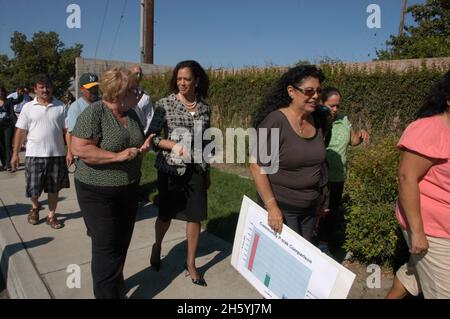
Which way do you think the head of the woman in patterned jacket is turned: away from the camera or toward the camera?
toward the camera

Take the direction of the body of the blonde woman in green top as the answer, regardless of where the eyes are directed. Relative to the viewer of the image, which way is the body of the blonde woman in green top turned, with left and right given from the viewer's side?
facing the viewer and to the right of the viewer

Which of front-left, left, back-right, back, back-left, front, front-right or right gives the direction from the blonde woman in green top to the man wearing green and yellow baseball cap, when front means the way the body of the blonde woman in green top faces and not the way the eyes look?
back-left

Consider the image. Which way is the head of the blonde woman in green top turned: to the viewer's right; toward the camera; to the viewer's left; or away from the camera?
to the viewer's right

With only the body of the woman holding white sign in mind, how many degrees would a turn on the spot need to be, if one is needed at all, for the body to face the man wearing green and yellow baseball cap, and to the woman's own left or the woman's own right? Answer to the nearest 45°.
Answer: approximately 180°

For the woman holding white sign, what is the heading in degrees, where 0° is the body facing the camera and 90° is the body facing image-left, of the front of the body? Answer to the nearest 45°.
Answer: approximately 315°

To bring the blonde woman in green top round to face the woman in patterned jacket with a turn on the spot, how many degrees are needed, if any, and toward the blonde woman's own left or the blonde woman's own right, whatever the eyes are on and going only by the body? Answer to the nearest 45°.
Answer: approximately 90° to the blonde woman's own left

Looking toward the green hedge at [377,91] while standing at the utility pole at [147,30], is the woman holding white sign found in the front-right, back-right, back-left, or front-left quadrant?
front-right

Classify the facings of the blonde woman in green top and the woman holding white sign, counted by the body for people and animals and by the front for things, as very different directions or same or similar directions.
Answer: same or similar directions

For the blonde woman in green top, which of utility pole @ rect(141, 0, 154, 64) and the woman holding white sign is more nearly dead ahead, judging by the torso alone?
the woman holding white sign

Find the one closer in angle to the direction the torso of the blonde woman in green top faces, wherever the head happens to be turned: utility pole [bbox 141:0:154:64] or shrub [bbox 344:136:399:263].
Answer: the shrub

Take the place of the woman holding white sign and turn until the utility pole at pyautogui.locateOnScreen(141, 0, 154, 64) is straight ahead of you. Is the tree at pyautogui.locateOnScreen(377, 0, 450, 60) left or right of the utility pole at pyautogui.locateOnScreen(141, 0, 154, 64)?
right

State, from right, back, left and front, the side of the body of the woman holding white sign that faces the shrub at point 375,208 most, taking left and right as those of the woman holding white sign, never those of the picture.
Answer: left

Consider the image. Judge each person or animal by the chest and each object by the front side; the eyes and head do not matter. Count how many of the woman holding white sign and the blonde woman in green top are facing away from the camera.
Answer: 0
